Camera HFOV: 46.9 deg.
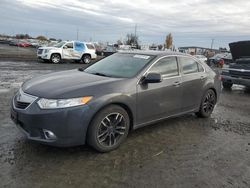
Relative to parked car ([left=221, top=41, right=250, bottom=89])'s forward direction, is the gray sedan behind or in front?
in front

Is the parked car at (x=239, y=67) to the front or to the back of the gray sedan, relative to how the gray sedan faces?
to the back

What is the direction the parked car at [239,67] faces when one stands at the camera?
facing the viewer

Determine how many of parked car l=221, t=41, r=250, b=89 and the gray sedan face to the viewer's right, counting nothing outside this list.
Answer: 0

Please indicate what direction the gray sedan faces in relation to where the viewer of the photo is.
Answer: facing the viewer and to the left of the viewer

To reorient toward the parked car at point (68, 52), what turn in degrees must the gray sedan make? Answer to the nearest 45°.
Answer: approximately 135° to its right

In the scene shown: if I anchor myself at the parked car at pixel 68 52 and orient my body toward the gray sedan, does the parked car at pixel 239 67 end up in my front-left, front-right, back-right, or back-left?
front-left

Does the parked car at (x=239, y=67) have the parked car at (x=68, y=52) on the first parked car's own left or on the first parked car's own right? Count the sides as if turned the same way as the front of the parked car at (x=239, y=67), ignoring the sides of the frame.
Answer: on the first parked car's own right

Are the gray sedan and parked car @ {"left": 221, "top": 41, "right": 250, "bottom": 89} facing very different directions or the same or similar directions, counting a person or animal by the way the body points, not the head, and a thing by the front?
same or similar directions
